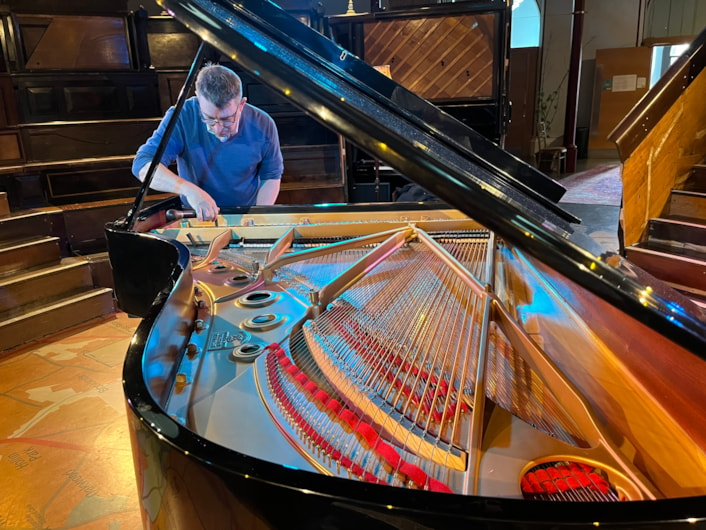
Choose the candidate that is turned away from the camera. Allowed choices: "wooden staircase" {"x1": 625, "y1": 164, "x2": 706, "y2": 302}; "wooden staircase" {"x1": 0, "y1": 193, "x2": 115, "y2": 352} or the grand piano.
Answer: the grand piano

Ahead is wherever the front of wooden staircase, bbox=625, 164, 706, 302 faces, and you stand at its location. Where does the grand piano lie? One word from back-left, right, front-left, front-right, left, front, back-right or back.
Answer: front-left

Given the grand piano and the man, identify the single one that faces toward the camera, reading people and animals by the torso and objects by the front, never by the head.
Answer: the man

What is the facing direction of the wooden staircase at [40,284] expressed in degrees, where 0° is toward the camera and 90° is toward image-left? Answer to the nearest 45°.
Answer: approximately 315°

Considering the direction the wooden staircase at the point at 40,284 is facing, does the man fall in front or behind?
in front

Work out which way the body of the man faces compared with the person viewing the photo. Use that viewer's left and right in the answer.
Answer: facing the viewer

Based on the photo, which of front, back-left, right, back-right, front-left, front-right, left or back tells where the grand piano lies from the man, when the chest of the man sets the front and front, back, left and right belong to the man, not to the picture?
front

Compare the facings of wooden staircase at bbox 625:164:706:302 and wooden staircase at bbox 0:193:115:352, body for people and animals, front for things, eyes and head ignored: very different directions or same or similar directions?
very different directions

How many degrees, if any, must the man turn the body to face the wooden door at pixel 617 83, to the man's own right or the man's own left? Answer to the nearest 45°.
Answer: approximately 135° to the man's own left

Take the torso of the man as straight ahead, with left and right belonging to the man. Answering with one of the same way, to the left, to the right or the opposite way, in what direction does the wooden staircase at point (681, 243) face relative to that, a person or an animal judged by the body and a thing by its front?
to the right

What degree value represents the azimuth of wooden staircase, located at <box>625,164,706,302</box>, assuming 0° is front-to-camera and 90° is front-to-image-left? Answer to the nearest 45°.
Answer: approximately 45°

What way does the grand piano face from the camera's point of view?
away from the camera

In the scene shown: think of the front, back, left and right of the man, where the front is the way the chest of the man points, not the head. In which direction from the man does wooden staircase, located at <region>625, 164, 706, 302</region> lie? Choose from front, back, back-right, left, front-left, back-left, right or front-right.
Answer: left

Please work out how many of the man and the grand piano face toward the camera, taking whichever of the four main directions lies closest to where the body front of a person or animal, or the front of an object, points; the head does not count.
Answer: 1
